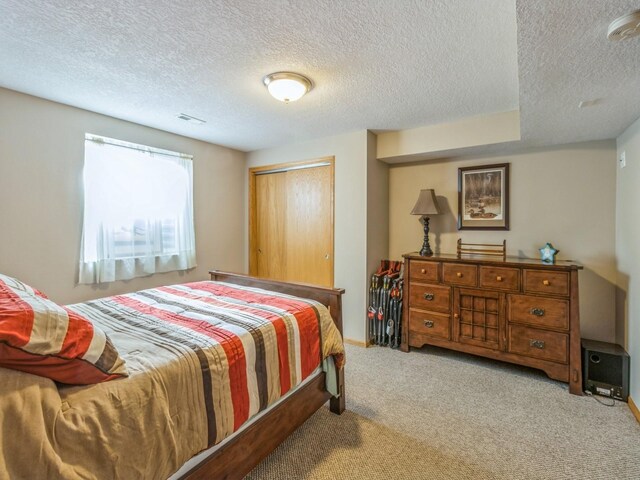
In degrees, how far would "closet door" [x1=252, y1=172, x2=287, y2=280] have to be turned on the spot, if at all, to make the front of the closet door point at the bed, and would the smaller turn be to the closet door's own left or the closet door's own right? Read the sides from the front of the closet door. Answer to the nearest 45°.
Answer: approximately 45° to the closet door's own left

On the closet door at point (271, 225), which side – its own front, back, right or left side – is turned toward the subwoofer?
left

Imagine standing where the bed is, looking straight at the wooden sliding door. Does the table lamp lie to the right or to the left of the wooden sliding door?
right

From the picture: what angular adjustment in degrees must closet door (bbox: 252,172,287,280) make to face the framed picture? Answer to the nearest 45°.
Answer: approximately 90° to its left

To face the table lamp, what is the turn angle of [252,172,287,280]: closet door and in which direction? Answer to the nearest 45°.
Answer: approximately 90° to its left

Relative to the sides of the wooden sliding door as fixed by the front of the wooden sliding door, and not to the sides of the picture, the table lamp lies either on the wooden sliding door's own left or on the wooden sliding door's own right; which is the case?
on the wooden sliding door's own left

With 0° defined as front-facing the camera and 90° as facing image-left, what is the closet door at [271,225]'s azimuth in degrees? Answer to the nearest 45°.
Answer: approximately 45°

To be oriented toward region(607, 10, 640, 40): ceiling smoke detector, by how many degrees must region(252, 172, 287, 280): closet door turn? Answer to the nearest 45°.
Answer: approximately 90° to its left

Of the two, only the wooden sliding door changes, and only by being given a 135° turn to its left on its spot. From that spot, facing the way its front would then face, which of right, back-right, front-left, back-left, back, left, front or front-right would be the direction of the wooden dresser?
front-right

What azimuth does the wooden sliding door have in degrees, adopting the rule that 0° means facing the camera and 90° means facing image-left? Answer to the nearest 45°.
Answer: approximately 45°

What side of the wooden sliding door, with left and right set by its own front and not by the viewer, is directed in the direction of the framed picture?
left

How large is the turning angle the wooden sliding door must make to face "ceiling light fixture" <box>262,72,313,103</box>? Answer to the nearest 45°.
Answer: approximately 45° to its left

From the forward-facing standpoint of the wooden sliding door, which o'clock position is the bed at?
The bed is roughly at 11 o'clock from the wooden sliding door.
